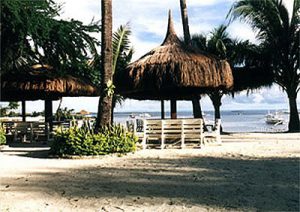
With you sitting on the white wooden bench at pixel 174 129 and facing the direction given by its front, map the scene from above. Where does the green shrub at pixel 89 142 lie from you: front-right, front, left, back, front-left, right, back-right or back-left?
back-left

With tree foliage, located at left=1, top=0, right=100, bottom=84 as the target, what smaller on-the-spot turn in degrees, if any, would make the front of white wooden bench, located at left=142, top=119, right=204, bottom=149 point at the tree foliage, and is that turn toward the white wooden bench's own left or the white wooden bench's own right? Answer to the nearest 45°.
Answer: approximately 90° to the white wooden bench's own left

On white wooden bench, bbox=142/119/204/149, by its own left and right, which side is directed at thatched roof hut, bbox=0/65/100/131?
left

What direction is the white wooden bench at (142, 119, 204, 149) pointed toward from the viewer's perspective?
away from the camera
